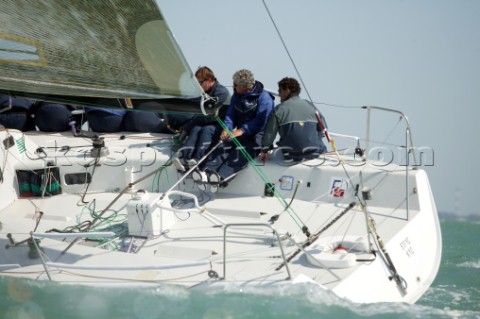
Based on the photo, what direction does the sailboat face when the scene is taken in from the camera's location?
facing away from the viewer and to the left of the viewer

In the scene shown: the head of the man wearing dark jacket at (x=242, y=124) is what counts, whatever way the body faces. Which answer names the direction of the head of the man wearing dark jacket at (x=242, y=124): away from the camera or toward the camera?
toward the camera

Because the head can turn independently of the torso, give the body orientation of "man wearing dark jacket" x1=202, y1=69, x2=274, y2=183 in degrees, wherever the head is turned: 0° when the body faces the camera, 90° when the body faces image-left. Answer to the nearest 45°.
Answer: approximately 45°

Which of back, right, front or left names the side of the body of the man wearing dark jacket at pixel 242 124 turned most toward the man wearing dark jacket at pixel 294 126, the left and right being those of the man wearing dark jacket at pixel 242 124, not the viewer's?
left
